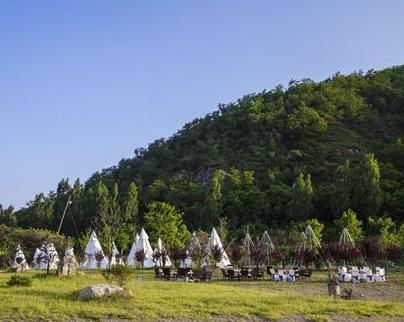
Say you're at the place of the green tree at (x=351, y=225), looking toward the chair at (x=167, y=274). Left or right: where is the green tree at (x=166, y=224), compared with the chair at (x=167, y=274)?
right

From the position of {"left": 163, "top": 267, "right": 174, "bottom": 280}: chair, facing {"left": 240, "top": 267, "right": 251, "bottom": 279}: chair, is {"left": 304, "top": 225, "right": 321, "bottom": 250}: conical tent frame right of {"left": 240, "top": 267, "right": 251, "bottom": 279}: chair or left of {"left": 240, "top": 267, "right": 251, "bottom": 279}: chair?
left

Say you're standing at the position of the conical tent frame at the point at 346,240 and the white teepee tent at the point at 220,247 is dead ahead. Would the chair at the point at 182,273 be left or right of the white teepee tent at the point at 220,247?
left

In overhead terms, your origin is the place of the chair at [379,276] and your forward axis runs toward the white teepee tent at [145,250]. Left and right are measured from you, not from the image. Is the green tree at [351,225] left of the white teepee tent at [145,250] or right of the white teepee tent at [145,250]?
right
